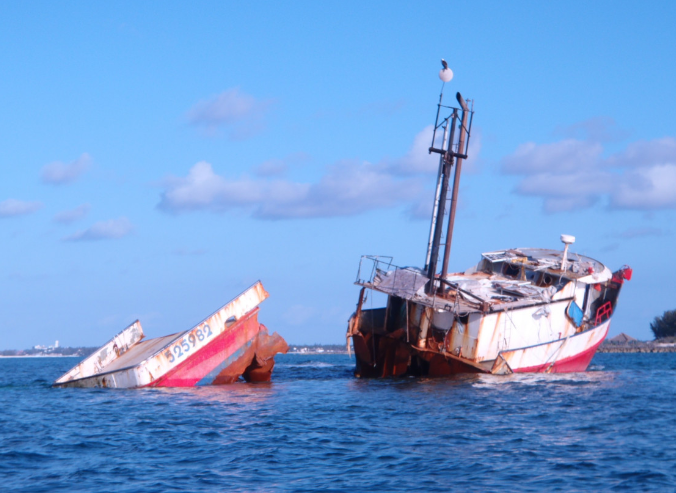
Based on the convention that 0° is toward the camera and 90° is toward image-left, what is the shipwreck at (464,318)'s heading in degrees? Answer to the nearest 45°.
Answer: approximately 225°

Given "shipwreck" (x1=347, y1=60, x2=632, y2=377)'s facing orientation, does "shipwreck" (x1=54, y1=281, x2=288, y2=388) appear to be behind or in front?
behind
